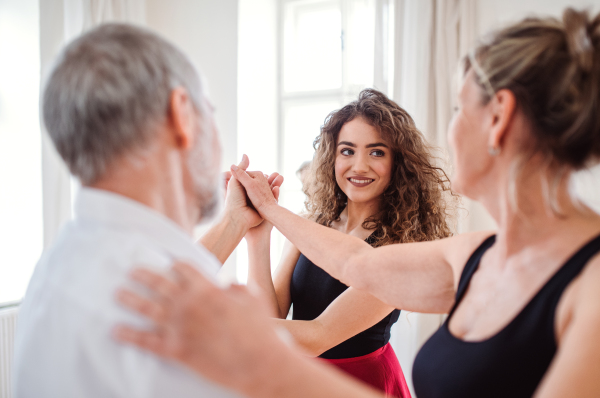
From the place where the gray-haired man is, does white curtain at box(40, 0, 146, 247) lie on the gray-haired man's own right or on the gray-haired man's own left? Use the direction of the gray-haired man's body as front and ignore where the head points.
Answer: on the gray-haired man's own left

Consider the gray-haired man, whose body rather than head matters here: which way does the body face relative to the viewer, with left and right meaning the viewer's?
facing away from the viewer and to the right of the viewer

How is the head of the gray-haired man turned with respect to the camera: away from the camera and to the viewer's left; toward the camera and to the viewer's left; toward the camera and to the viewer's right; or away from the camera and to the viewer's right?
away from the camera and to the viewer's right
